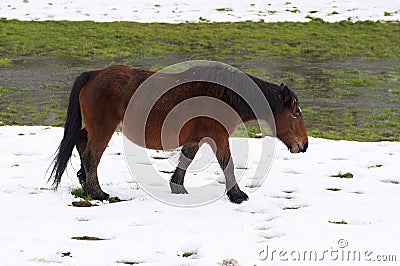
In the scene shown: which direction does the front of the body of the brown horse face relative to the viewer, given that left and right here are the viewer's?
facing to the right of the viewer
